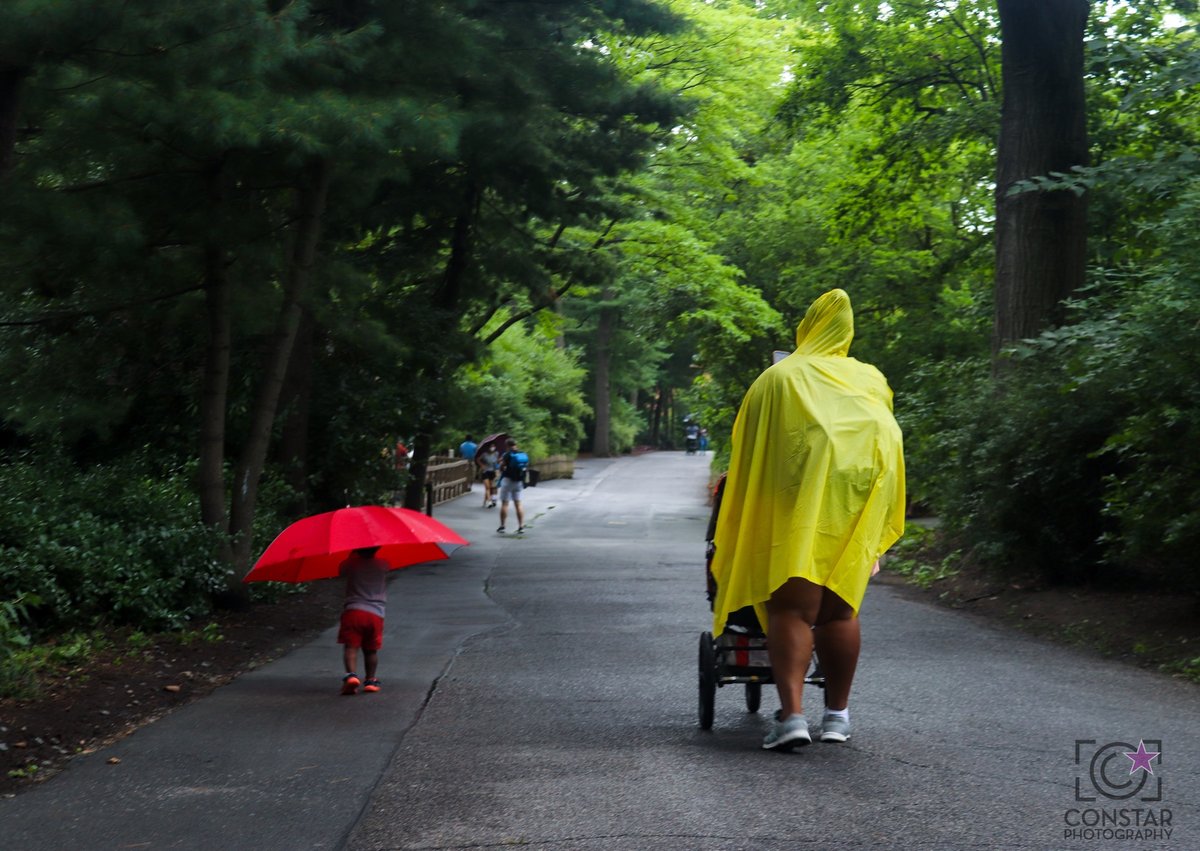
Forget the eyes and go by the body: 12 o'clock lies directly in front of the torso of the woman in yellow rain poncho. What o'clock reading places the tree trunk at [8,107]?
The tree trunk is roughly at 10 o'clock from the woman in yellow rain poncho.

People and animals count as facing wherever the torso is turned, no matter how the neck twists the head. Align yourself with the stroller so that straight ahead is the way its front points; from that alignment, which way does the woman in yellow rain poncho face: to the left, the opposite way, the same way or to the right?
the same way

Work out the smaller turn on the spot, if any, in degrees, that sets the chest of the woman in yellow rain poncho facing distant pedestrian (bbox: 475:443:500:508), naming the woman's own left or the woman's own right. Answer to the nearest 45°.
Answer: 0° — they already face them

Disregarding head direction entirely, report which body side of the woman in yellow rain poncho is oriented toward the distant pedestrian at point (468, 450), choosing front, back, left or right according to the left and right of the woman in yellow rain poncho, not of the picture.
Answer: front

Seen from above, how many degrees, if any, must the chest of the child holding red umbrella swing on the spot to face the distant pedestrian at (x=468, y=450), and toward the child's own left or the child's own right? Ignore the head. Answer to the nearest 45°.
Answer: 0° — they already face them

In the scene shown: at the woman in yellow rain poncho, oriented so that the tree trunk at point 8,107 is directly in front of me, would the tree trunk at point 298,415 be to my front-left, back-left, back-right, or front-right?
front-right

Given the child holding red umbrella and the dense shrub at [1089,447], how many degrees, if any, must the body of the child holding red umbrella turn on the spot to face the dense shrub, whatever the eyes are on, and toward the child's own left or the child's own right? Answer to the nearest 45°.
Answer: approximately 45° to the child's own right

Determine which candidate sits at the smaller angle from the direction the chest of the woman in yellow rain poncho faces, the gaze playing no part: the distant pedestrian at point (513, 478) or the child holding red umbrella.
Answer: the distant pedestrian

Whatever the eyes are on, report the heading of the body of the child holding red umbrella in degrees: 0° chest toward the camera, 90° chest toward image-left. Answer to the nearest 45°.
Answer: approximately 180°

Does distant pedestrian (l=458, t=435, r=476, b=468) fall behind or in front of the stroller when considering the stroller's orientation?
in front

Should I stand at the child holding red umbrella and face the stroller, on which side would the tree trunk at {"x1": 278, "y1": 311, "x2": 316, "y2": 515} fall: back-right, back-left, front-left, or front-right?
back-left

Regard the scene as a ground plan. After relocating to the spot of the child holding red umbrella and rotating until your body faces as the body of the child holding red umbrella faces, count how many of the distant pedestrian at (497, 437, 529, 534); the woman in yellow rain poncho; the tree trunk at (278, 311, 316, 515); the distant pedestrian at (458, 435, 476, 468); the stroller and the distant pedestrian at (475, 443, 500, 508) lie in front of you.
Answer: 4

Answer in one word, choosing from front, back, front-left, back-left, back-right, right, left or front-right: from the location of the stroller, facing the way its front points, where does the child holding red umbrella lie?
front-left

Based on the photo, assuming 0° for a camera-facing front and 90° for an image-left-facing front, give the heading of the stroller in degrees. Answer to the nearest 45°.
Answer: approximately 180°

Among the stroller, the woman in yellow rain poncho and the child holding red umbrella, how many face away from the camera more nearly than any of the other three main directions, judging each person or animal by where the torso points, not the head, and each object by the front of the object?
3

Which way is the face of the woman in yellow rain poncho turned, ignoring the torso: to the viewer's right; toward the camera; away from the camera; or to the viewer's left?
away from the camera

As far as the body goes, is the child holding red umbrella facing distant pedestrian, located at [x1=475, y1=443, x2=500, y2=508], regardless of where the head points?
yes

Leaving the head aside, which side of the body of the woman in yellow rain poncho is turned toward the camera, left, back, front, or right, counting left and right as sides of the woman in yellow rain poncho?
back

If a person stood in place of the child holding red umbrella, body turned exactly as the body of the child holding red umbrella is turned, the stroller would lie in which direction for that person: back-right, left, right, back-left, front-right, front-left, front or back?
back-right

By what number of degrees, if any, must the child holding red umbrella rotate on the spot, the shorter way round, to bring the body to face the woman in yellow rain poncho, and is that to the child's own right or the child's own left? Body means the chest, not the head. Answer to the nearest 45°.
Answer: approximately 135° to the child's own right

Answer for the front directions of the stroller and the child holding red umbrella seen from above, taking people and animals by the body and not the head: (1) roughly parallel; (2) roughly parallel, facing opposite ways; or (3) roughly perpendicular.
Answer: roughly parallel
